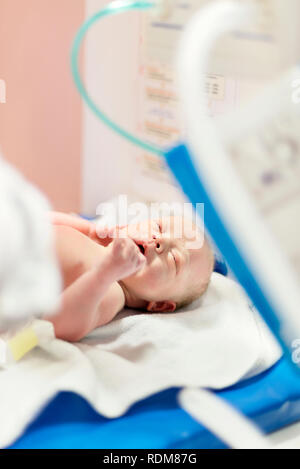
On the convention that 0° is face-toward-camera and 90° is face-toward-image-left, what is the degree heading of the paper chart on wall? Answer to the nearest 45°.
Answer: approximately 0°
